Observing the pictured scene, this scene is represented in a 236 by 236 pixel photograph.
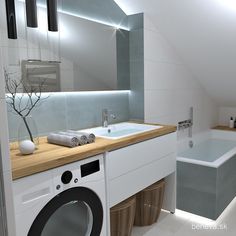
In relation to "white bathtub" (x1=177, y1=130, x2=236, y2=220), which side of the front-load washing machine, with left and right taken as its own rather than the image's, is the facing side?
left

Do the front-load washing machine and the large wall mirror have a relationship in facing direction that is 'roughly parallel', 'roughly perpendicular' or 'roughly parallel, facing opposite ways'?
roughly parallel

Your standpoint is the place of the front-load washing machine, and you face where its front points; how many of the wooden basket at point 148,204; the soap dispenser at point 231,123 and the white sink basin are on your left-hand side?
3

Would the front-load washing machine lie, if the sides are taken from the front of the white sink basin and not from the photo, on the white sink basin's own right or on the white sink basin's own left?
on the white sink basin's own right

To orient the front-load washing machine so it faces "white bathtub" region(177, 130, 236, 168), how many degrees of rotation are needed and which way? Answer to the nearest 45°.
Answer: approximately 90° to its left

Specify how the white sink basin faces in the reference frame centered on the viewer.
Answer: facing the viewer and to the right of the viewer

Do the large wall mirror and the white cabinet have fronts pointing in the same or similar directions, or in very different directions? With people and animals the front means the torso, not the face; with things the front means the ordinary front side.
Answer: same or similar directions

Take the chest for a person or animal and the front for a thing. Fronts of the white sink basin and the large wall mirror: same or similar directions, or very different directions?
same or similar directions

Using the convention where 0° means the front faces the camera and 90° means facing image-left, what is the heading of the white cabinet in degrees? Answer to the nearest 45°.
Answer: approximately 315°

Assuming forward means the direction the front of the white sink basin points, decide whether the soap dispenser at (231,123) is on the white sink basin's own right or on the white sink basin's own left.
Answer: on the white sink basin's own left

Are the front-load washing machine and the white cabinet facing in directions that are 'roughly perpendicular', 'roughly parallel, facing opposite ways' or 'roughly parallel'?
roughly parallel

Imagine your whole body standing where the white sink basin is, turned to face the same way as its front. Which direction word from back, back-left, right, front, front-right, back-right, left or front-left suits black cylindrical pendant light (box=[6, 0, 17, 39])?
right

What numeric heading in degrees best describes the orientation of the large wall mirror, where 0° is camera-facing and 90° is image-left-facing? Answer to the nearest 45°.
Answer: approximately 315°

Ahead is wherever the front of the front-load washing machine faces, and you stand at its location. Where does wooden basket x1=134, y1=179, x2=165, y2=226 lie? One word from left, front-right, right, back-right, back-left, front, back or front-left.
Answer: left

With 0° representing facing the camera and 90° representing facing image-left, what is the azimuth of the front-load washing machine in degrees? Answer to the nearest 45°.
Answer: approximately 315°

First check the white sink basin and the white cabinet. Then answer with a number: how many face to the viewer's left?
0
